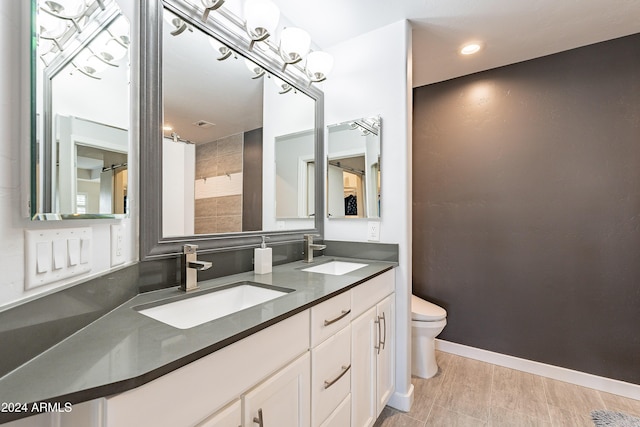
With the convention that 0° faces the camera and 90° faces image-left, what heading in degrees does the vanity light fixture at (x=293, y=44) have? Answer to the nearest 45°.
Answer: approximately 315°

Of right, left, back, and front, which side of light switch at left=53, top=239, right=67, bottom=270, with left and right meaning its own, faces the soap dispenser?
left

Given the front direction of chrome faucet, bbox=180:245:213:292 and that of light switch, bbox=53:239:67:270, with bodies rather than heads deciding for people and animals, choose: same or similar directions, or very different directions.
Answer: same or similar directions

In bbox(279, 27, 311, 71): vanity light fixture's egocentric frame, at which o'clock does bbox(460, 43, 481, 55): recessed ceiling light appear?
The recessed ceiling light is roughly at 10 o'clock from the vanity light fixture.

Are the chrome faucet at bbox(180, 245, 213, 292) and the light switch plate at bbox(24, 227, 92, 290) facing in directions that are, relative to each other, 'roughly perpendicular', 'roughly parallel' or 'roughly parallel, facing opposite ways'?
roughly parallel

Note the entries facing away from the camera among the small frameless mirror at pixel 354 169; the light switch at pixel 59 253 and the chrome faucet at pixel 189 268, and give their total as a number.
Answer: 0

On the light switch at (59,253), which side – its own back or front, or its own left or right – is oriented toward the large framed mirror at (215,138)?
left

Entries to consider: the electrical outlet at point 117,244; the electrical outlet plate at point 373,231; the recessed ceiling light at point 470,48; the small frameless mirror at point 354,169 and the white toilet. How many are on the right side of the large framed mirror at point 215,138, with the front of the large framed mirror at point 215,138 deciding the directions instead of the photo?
1

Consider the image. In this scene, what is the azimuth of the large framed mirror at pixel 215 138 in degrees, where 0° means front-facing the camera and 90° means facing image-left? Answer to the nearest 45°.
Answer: approximately 315°
